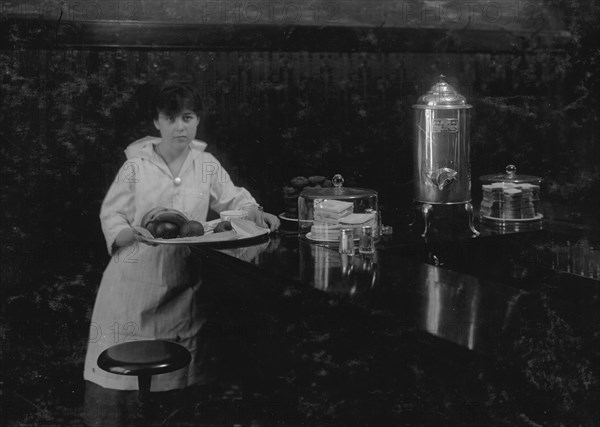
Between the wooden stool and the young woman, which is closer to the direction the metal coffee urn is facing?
the wooden stool

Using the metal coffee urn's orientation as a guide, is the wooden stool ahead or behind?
ahead

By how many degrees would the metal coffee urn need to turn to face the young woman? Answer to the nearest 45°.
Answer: approximately 90° to its right

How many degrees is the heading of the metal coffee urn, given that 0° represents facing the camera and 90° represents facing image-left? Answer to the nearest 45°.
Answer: approximately 0°

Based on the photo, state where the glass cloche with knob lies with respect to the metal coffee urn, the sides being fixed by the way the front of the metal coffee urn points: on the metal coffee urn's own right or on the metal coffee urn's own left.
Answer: on the metal coffee urn's own right
